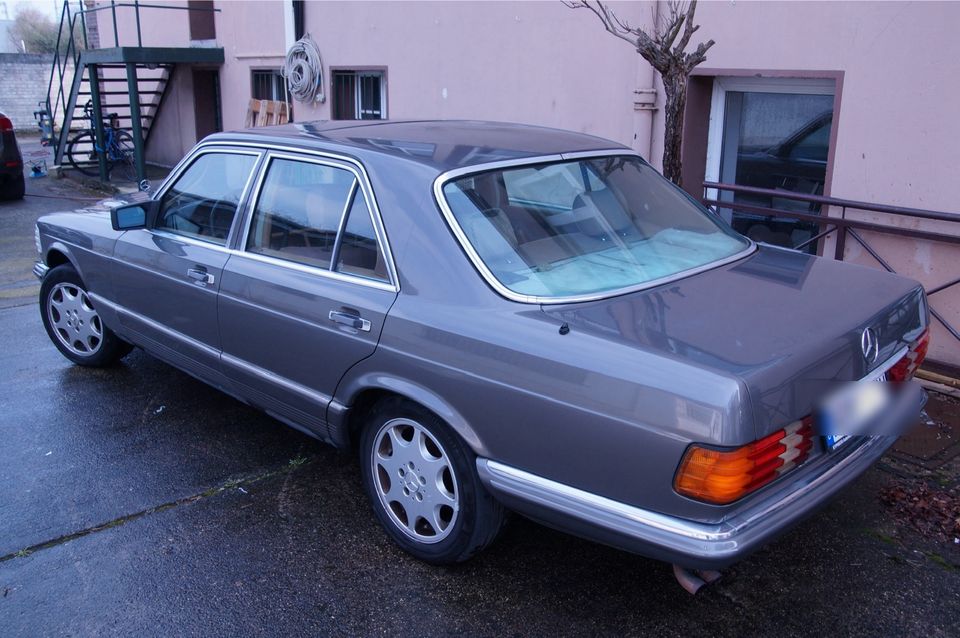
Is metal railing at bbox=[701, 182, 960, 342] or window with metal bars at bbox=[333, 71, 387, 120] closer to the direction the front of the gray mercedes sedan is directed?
the window with metal bars

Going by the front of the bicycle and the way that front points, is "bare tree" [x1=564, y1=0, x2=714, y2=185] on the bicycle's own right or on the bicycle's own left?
on the bicycle's own left

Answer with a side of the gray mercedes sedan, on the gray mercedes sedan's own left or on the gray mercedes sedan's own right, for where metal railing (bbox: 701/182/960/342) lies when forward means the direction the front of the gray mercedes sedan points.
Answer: on the gray mercedes sedan's own right

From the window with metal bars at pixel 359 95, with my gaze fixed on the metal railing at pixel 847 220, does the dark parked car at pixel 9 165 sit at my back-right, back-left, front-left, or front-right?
back-right

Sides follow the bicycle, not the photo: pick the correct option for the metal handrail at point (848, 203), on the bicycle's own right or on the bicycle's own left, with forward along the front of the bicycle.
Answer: on the bicycle's own left

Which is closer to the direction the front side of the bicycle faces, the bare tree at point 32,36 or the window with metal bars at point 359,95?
the bare tree

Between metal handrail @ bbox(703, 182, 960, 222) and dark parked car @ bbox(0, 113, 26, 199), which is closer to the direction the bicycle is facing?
the dark parked car

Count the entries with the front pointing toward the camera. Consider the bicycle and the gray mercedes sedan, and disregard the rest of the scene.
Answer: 0

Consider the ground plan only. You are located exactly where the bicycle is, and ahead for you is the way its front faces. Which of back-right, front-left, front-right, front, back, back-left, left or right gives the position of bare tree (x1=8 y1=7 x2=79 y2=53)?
right

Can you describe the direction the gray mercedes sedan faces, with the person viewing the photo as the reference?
facing away from the viewer and to the left of the viewer

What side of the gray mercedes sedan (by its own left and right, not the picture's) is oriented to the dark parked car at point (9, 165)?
front

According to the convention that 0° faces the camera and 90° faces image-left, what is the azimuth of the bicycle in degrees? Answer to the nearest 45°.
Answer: approximately 90°

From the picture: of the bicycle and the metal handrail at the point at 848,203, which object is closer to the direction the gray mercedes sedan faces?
the bicycle

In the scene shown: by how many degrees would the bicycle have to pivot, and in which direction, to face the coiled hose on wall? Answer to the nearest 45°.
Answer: approximately 135° to its left

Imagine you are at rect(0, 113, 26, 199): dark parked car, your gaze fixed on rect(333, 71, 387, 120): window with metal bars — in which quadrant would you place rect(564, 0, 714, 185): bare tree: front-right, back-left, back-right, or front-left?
front-right

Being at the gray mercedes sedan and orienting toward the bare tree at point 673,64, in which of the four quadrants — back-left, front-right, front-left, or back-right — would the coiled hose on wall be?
front-left
